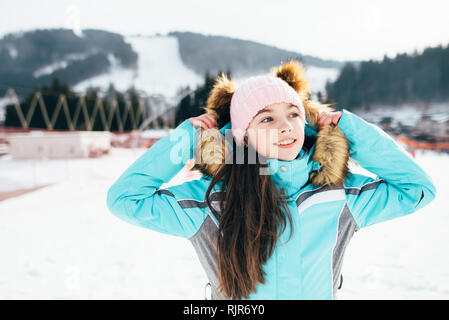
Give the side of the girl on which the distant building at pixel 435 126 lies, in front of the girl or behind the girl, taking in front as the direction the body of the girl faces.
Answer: behind

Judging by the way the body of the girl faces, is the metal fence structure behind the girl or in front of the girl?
behind

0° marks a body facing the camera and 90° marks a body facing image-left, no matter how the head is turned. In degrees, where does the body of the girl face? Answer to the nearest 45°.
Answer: approximately 0°

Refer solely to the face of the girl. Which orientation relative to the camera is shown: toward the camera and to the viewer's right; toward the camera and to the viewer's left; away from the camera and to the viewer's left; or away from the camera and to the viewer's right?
toward the camera and to the viewer's right
